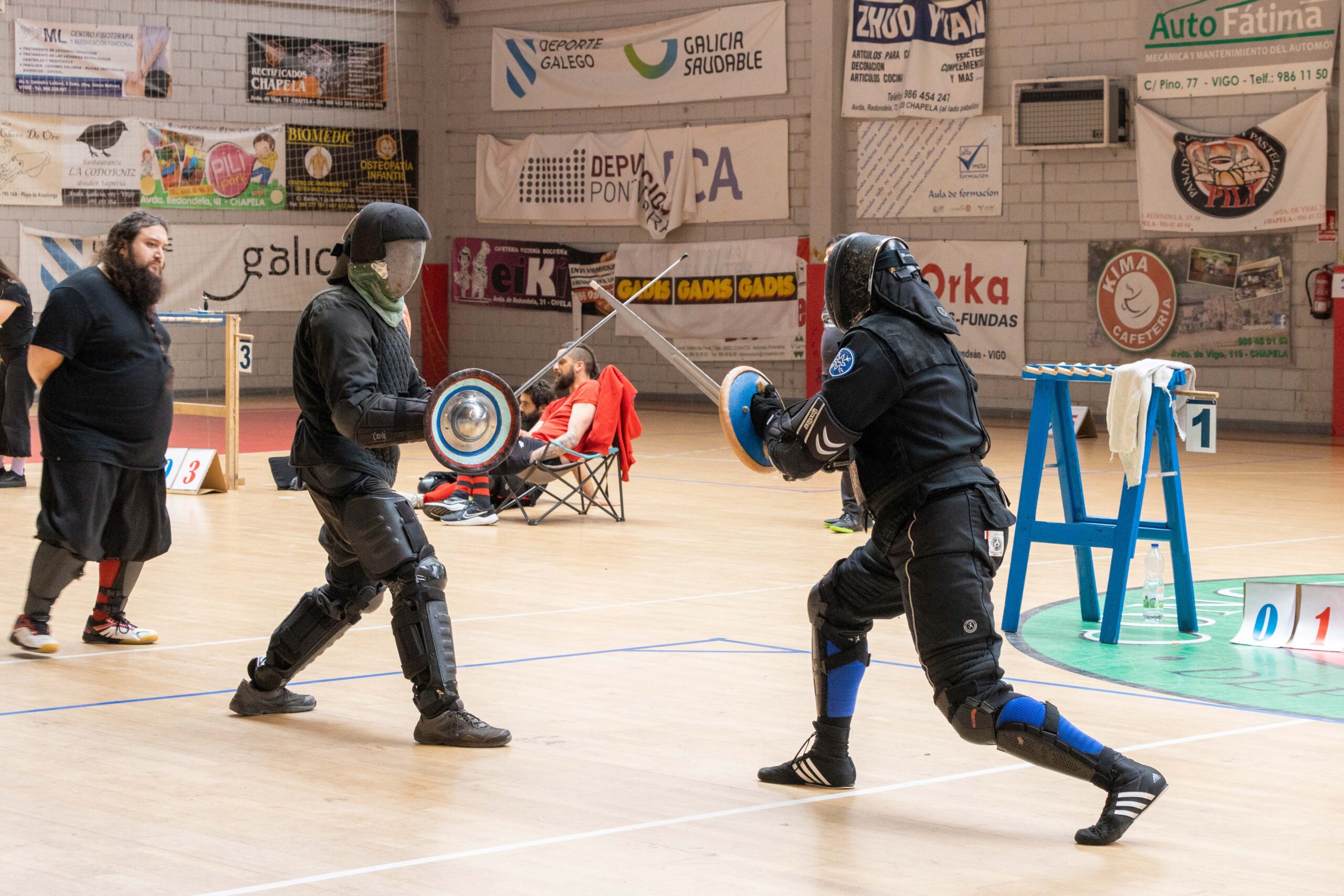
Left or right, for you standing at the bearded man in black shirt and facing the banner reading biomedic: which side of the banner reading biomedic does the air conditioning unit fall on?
right

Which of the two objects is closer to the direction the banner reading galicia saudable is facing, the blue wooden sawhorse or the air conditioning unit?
the blue wooden sawhorse

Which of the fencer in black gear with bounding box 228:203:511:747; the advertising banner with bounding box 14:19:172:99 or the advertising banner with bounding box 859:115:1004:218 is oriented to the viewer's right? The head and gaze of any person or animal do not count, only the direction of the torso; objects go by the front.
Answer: the fencer in black gear

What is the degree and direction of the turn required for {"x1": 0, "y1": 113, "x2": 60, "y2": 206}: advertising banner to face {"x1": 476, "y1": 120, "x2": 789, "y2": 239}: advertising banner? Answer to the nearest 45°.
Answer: approximately 90° to its left

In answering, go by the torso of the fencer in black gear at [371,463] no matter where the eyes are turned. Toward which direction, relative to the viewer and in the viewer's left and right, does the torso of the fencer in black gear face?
facing to the right of the viewer

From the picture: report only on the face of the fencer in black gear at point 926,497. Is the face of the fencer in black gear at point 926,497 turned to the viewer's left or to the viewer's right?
to the viewer's left

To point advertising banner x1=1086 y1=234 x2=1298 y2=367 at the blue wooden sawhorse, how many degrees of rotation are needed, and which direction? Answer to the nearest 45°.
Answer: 0° — it already faces it

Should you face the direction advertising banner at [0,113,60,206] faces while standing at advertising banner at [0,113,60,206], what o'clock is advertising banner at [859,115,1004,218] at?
advertising banner at [859,115,1004,218] is roughly at 10 o'clock from advertising banner at [0,113,60,206].

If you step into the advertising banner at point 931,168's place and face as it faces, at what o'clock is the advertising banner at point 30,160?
the advertising banner at point 30,160 is roughly at 3 o'clock from the advertising banner at point 931,168.

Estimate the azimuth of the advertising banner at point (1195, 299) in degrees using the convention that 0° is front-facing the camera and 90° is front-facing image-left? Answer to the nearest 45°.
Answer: approximately 0°

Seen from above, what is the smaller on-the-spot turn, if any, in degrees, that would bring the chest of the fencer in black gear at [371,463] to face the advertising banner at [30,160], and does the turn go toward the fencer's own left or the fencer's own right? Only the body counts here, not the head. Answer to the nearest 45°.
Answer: approximately 90° to the fencer's own left
